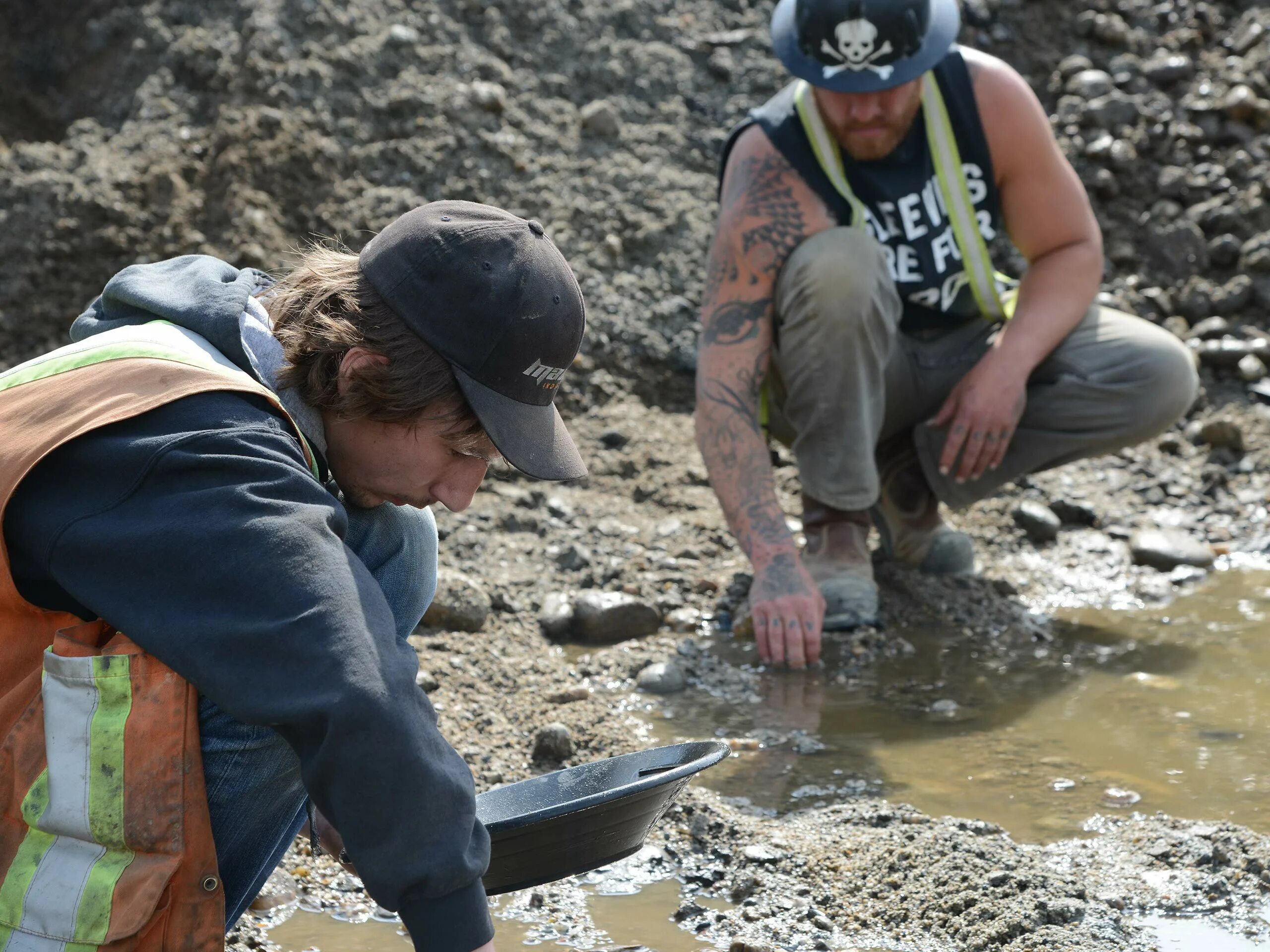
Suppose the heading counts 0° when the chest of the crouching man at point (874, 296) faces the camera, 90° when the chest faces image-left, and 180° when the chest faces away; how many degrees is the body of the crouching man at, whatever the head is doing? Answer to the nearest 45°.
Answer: approximately 0°

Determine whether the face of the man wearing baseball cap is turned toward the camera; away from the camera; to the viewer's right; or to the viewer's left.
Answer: to the viewer's right

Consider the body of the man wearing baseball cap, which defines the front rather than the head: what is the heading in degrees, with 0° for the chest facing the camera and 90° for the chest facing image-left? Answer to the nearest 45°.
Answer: approximately 270°

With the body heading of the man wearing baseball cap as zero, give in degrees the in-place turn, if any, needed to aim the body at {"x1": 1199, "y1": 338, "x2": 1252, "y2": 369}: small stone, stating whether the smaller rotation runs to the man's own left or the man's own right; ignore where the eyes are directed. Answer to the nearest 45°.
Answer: approximately 45° to the man's own left

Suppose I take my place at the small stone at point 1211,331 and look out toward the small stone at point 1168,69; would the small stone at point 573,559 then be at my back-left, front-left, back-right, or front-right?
back-left

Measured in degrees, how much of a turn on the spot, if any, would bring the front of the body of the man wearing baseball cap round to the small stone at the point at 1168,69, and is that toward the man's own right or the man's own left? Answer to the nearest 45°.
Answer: approximately 45° to the man's own left

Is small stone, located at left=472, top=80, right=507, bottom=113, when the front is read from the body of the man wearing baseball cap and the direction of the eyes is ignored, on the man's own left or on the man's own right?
on the man's own left

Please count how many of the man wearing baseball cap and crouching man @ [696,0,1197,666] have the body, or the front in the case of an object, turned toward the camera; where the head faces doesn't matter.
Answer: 1

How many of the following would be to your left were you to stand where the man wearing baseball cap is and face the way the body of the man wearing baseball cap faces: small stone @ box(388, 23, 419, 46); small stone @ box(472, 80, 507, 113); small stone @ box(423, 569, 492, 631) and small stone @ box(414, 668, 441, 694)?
4
